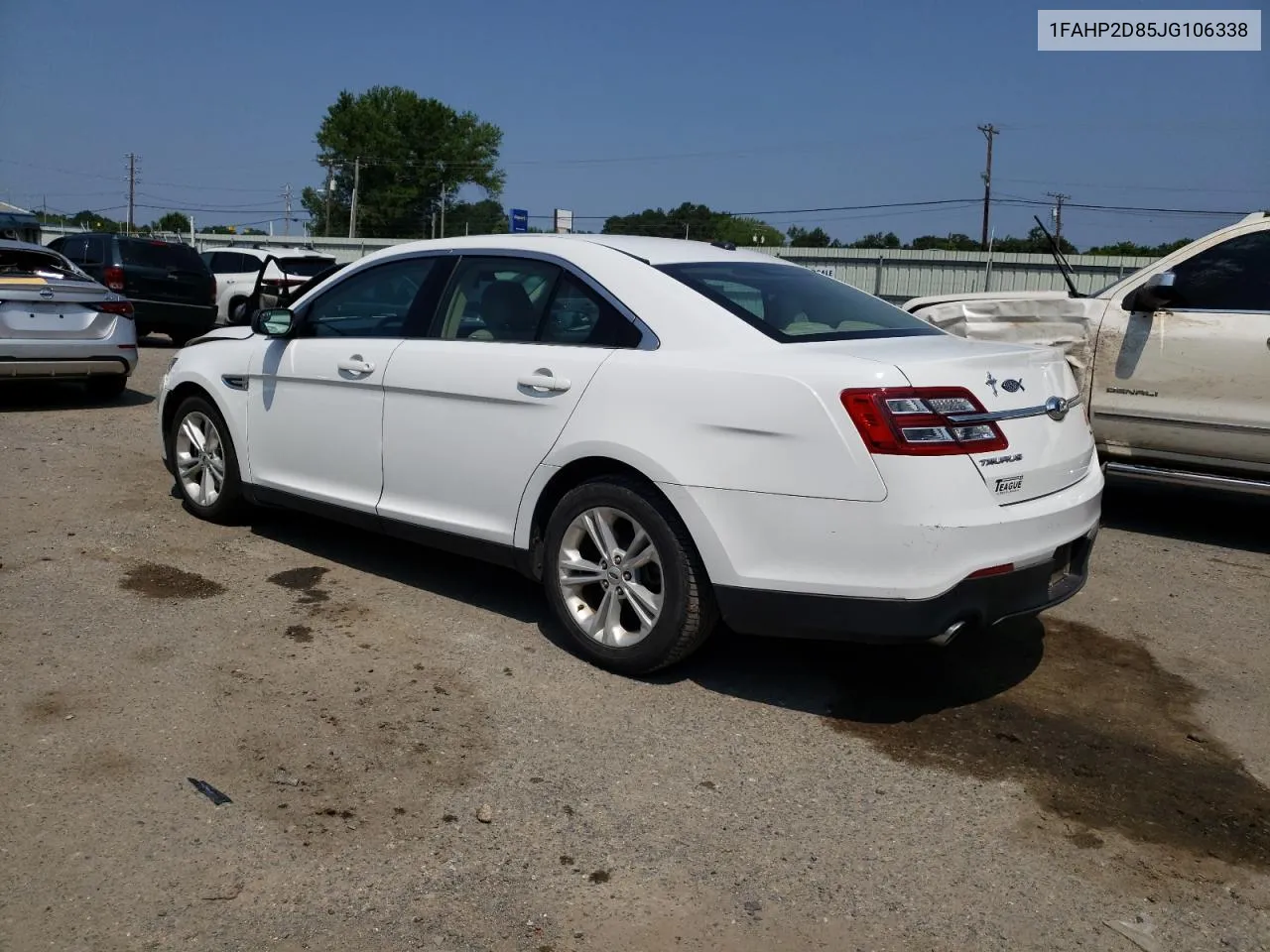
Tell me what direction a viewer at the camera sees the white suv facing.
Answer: facing away from the viewer and to the left of the viewer

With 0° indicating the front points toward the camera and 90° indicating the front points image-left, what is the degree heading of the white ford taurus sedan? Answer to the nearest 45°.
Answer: approximately 135°

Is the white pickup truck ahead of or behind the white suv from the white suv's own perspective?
behind

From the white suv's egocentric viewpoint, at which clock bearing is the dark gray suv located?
The dark gray suv is roughly at 8 o'clock from the white suv.

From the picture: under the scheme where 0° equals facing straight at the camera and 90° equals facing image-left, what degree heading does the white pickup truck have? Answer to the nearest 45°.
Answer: approximately 90°
